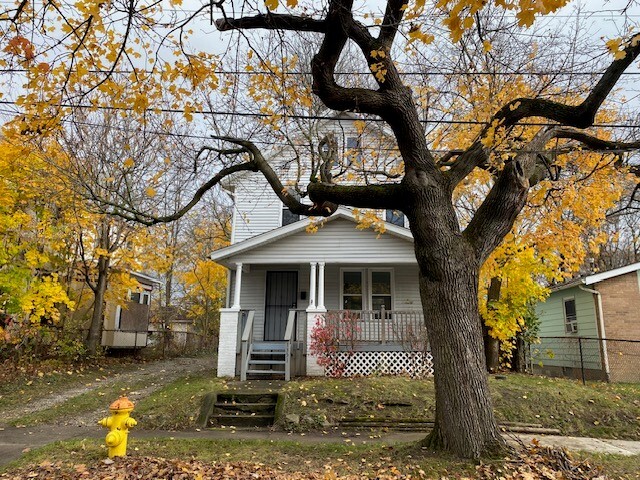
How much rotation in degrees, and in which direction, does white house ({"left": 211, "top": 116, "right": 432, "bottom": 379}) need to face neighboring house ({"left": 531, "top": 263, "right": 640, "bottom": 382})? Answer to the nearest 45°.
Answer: approximately 90° to its left

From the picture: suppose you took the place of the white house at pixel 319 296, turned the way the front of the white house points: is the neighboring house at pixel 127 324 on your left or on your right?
on your right

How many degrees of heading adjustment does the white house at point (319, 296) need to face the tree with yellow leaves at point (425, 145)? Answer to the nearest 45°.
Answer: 0° — it already faces it

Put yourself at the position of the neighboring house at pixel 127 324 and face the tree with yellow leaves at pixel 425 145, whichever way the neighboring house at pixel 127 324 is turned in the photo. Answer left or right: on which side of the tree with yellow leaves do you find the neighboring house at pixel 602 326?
left

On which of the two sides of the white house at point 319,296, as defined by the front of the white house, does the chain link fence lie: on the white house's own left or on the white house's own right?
on the white house's own left

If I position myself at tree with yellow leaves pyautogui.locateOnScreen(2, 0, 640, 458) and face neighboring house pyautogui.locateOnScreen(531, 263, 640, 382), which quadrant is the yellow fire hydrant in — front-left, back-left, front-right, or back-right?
back-left

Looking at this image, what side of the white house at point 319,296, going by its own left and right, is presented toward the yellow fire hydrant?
front

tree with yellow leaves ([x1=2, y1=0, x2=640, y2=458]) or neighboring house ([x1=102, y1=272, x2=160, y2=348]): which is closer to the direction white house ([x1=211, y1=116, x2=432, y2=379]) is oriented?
the tree with yellow leaves

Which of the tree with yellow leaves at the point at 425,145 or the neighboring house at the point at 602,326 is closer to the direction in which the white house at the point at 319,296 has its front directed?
the tree with yellow leaves

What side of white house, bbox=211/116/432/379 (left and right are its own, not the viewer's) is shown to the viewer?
front

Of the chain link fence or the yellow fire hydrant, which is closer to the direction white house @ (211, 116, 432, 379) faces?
the yellow fire hydrant

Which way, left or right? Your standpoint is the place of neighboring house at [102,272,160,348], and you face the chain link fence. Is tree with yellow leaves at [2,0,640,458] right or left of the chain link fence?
right

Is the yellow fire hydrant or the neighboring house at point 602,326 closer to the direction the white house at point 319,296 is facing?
the yellow fire hydrant
